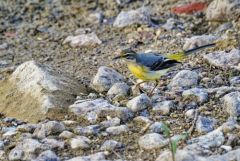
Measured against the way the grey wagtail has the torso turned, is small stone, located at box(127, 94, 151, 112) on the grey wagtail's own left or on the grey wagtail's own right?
on the grey wagtail's own left

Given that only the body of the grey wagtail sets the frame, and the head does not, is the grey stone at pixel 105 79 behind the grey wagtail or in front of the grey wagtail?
in front

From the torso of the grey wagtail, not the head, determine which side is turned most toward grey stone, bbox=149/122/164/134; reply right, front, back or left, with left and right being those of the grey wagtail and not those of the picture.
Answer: left

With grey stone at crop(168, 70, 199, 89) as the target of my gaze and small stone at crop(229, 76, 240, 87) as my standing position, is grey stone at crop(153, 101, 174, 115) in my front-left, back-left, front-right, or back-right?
front-left

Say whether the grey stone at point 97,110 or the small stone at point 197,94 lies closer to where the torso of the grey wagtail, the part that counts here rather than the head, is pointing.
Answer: the grey stone

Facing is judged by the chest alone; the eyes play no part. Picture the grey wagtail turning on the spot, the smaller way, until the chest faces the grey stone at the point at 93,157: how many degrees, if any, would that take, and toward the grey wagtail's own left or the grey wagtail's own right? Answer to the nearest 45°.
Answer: approximately 90° to the grey wagtail's own left

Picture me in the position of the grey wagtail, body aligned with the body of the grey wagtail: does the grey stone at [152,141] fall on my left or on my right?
on my left

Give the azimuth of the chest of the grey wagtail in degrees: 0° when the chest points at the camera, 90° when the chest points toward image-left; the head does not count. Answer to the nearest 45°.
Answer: approximately 90°

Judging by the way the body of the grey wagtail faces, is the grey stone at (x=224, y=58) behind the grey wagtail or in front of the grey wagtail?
behind

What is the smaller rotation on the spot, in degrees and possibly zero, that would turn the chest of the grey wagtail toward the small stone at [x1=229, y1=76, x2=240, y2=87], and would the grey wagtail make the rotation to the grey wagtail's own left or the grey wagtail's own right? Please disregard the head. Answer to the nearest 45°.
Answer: approximately 180°
